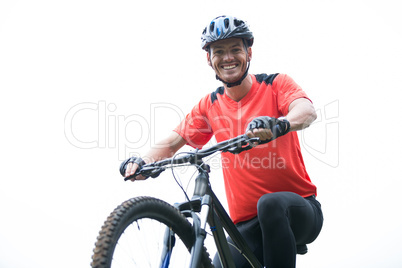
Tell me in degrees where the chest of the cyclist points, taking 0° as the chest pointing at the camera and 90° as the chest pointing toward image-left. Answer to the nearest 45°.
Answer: approximately 45°
